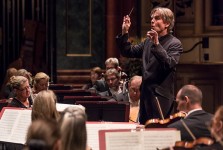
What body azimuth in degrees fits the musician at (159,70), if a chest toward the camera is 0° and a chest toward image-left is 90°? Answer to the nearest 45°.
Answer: approximately 45°

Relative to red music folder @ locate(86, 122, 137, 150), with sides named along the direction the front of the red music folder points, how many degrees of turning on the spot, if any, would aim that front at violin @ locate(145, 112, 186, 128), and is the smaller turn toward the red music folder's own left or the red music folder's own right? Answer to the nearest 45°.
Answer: approximately 90° to the red music folder's own left

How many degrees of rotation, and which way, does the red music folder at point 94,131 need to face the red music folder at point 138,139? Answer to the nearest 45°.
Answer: approximately 45° to its left

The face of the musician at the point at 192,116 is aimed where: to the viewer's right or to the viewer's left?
to the viewer's left

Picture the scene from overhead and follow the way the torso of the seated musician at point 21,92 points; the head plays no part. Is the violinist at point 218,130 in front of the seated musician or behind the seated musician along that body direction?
in front

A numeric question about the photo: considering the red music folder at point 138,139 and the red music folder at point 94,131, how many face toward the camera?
2

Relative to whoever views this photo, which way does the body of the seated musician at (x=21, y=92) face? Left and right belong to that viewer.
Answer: facing the viewer and to the right of the viewer

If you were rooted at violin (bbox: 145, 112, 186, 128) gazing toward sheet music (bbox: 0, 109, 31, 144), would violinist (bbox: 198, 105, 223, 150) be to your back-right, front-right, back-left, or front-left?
back-left

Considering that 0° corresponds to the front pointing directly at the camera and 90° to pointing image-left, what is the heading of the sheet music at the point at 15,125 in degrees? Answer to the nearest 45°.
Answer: approximately 0°

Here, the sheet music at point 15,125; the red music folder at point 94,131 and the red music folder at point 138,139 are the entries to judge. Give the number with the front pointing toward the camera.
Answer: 3

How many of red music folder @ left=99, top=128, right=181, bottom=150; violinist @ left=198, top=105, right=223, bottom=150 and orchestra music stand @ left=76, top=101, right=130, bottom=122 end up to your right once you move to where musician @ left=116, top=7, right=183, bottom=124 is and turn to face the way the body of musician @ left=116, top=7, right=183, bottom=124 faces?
1

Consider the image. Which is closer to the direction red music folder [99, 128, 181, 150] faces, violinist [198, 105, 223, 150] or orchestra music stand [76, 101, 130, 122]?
the violinist

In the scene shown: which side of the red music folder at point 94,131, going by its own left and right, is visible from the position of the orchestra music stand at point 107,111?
back
